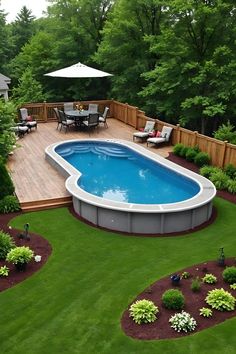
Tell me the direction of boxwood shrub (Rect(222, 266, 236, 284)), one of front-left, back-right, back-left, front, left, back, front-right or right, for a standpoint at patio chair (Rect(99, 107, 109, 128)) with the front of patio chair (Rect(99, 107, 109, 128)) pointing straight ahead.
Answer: left

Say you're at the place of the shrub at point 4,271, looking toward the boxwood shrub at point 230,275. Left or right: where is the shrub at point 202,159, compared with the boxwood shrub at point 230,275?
left

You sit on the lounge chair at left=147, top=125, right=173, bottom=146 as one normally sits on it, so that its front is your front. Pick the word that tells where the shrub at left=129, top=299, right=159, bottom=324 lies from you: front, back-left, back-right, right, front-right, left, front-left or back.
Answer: front-left

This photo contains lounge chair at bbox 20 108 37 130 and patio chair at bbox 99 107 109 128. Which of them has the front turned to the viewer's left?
the patio chair

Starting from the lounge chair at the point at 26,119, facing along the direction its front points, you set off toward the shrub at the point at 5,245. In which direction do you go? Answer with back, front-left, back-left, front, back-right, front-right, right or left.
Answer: front-right

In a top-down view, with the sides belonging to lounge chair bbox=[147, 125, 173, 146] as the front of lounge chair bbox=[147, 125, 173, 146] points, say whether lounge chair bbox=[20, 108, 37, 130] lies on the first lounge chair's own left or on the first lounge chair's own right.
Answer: on the first lounge chair's own right

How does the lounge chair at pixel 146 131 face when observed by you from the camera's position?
facing the viewer and to the left of the viewer

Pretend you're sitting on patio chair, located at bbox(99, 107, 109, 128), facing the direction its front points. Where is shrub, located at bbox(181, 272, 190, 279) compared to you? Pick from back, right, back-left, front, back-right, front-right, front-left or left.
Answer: left

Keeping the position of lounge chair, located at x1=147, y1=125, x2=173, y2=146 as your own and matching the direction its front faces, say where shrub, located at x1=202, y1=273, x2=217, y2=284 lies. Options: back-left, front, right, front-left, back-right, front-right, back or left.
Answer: front-left

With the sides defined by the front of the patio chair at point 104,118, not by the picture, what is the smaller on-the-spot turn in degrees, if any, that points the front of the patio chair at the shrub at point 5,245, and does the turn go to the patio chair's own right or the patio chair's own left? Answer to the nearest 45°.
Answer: approximately 90° to the patio chair's own left

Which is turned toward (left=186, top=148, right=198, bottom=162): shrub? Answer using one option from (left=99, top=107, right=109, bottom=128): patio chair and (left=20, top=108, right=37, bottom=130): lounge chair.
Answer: the lounge chair

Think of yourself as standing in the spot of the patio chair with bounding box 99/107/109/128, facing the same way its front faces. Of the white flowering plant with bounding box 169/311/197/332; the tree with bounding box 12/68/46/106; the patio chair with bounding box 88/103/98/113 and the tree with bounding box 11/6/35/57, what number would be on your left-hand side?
1

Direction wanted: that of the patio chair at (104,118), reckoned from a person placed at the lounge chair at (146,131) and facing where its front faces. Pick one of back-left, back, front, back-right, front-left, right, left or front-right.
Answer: right

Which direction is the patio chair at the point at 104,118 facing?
to the viewer's left

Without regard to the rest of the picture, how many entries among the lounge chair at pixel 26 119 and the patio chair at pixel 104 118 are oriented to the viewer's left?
1

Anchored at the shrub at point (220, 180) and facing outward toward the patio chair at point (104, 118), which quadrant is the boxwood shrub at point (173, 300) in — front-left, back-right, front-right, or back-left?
back-left

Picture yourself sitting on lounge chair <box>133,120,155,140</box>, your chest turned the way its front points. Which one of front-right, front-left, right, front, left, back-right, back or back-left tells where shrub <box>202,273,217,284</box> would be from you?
front-left

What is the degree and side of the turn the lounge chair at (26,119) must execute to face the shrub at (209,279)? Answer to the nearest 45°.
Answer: approximately 45° to its right

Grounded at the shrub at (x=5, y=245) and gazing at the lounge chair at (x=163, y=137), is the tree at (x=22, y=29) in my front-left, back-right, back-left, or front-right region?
front-left

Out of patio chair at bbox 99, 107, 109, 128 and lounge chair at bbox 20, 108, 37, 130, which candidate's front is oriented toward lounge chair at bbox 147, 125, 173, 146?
lounge chair at bbox 20, 108, 37, 130

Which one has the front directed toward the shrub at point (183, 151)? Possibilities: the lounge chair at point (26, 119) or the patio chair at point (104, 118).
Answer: the lounge chair

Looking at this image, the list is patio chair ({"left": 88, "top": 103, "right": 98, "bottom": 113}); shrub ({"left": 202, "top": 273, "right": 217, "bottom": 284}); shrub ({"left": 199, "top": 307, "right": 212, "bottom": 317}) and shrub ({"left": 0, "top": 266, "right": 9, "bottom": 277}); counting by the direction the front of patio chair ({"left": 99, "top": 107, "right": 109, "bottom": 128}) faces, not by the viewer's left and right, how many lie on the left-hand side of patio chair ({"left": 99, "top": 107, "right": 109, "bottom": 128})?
3
